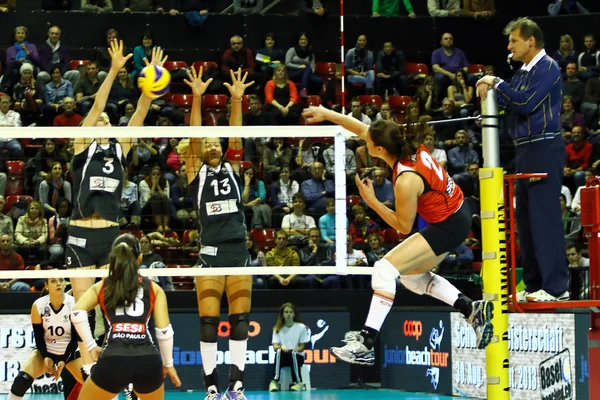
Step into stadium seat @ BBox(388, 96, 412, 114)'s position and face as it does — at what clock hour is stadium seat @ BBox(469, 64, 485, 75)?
stadium seat @ BBox(469, 64, 485, 75) is roughly at 8 o'clock from stadium seat @ BBox(388, 96, 412, 114).

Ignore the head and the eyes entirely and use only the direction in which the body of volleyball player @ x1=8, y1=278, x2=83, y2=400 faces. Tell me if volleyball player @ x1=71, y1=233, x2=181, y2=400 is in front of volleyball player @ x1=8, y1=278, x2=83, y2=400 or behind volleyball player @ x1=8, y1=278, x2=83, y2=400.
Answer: in front

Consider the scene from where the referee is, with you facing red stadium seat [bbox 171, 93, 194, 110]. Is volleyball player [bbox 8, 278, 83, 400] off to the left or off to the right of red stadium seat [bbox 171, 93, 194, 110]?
left

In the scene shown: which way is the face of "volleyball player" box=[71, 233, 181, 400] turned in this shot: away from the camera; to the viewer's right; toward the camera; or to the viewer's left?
away from the camera

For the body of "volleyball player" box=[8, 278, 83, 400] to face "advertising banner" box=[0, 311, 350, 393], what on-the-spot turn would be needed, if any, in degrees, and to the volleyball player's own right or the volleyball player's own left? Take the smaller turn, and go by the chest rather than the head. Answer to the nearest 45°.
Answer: approximately 135° to the volleyball player's own left

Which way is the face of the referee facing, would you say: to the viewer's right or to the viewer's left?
to the viewer's left

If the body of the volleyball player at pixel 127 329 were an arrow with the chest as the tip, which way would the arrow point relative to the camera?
away from the camera
